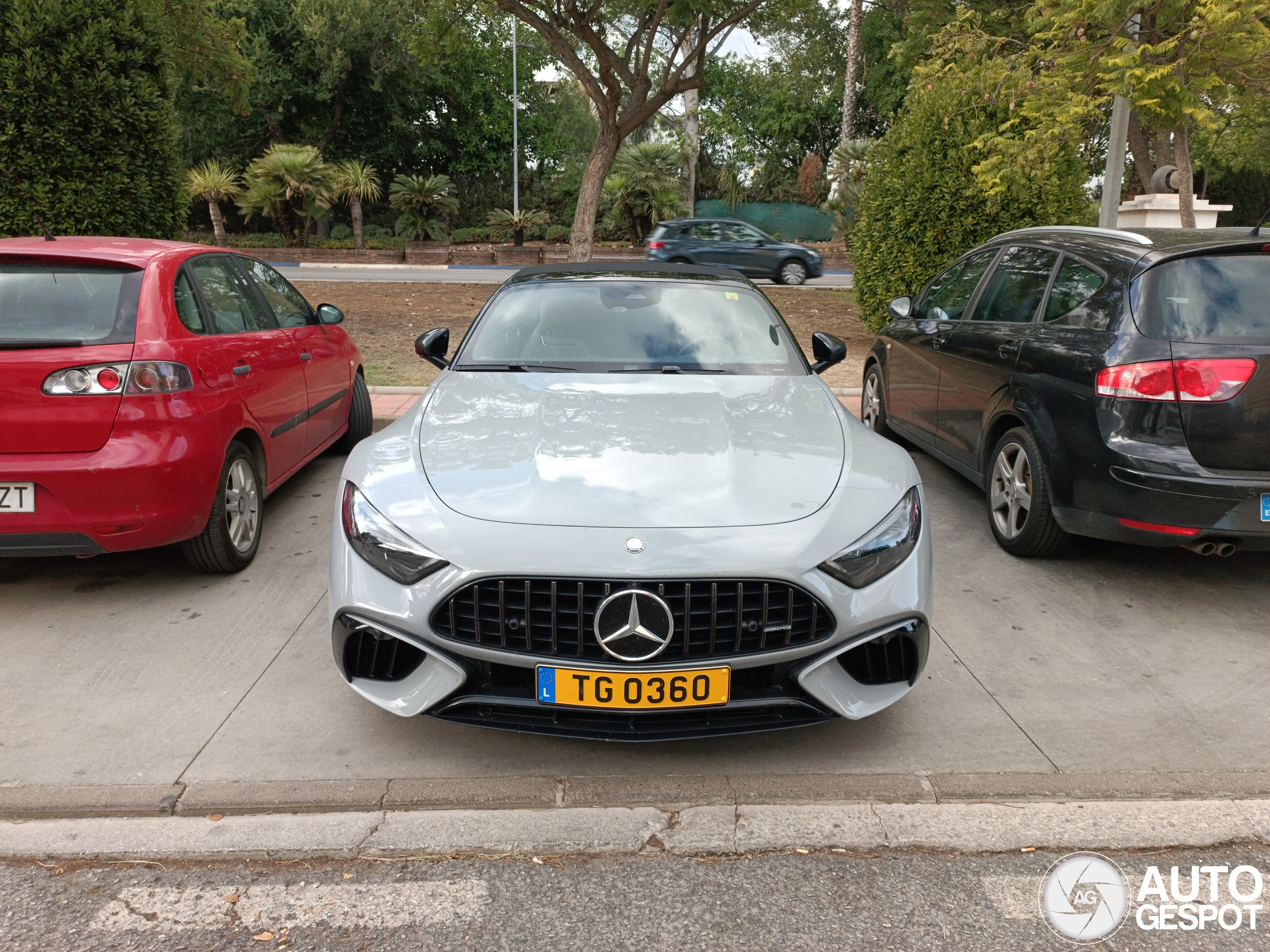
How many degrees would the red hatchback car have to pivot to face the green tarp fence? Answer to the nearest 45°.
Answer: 0° — it already faces it

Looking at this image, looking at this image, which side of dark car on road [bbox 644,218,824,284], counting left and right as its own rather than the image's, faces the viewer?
right

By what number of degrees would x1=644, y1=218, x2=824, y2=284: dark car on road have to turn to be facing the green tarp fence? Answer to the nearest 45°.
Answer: approximately 90° to its left

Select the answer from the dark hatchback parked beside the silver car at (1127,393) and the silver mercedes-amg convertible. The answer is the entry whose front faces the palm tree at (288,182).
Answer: the dark hatchback parked beside the silver car

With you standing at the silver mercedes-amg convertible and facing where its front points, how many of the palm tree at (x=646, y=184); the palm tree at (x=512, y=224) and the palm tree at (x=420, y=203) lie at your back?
3

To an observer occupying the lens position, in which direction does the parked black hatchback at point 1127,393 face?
facing away from the viewer and to the left of the viewer

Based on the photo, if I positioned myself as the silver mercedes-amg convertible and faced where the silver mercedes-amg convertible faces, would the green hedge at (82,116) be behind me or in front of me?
behind

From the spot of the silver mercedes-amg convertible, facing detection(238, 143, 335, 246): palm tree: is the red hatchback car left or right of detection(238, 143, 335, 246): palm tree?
left

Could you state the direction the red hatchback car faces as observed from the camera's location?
facing away from the viewer and to the right of the viewer

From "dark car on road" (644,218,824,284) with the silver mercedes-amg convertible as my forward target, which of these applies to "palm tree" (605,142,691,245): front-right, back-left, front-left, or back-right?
back-right
